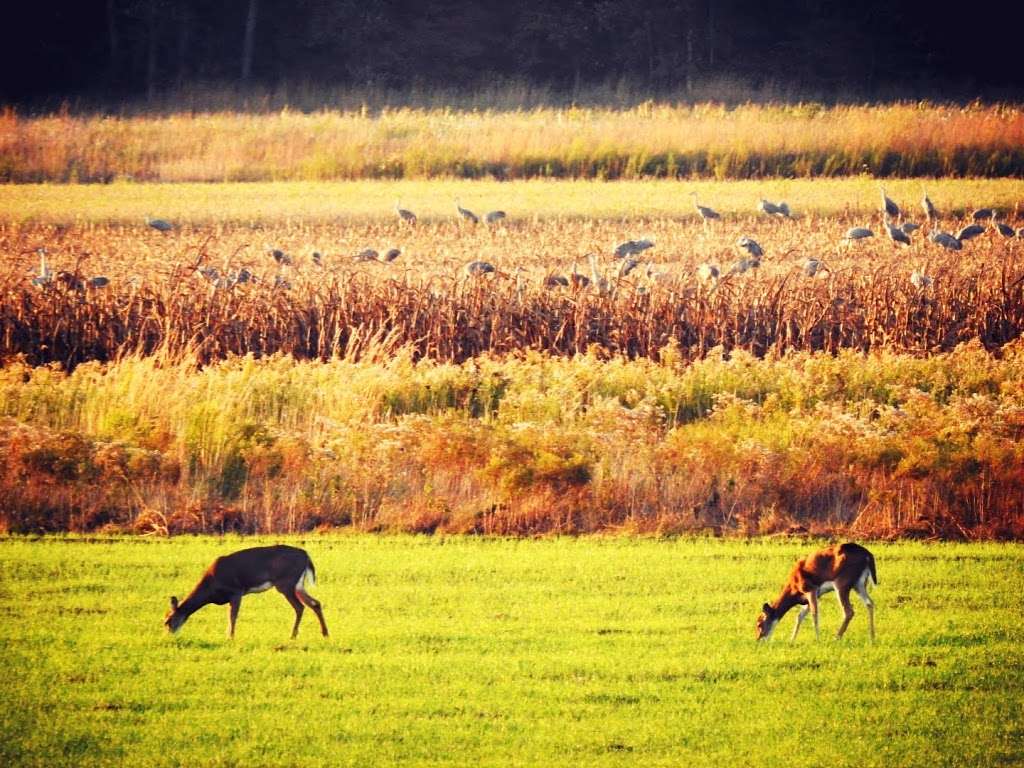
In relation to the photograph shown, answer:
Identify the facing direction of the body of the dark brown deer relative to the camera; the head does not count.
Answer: to the viewer's left

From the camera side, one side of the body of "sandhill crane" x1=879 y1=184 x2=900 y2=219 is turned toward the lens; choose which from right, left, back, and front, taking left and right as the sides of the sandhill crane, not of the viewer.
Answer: left

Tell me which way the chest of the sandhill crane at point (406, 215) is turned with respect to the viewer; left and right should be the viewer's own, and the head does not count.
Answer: facing to the left of the viewer

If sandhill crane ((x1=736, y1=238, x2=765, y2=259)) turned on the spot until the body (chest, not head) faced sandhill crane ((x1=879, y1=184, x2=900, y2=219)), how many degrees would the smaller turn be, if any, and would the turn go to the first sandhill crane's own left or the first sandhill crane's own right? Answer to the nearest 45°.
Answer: approximately 90° to the first sandhill crane's own right

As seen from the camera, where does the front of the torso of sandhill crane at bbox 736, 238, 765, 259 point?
to the viewer's left

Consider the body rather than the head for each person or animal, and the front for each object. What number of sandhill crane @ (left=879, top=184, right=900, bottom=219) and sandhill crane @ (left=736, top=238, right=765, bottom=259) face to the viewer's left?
2

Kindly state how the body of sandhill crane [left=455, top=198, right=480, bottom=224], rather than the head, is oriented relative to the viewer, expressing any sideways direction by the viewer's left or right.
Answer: facing to the left of the viewer
